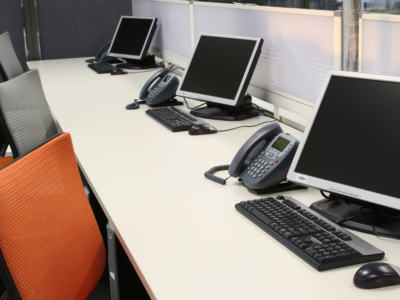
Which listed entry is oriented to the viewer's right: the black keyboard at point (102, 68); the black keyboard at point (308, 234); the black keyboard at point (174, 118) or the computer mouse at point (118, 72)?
the computer mouse

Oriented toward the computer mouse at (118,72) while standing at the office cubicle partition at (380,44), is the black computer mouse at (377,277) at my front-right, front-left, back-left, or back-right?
back-left

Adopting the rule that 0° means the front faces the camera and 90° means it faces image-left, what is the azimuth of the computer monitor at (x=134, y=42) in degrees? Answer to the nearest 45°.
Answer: approximately 45°

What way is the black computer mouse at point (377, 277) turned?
to the viewer's right

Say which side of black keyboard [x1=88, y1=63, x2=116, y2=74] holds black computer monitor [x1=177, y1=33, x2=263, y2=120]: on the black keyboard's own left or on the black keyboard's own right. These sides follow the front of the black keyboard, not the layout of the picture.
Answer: on the black keyboard's own left

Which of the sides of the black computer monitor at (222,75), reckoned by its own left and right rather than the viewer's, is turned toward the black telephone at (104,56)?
right

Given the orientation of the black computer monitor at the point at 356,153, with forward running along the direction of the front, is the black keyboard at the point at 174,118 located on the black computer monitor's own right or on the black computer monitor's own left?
on the black computer monitor's own right

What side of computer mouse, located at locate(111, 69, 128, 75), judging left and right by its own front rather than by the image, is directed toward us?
right

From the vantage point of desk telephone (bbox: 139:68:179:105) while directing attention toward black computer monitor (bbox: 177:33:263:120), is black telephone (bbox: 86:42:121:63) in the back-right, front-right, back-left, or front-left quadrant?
back-left

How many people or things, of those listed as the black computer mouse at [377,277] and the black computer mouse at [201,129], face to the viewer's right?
2

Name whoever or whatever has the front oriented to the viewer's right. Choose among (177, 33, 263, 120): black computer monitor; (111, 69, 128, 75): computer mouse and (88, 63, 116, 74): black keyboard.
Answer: the computer mouse

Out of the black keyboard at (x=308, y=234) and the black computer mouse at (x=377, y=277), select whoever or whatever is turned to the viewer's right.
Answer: the black computer mouse

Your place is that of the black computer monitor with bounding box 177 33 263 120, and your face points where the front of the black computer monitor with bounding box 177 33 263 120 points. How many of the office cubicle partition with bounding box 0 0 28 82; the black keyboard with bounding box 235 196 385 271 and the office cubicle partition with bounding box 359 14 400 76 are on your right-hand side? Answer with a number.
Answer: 1

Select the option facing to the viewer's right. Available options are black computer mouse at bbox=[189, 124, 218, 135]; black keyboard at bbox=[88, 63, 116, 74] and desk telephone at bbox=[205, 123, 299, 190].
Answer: the black computer mouse

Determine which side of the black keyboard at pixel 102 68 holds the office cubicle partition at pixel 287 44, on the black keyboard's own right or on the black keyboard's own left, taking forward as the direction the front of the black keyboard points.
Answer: on the black keyboard's own left

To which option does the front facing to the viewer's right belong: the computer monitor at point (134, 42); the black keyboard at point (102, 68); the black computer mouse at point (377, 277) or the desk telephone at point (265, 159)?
the black computer mouse

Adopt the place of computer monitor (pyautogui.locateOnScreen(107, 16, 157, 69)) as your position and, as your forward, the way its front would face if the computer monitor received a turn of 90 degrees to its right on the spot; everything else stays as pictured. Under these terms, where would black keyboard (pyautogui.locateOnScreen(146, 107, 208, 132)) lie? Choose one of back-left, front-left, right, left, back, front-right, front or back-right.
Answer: back-left

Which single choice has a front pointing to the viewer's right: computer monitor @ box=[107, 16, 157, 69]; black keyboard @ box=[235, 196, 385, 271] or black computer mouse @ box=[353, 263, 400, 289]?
the black computer mouse

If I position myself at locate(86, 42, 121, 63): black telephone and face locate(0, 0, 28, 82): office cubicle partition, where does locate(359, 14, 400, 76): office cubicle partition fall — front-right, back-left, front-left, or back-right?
back-left
